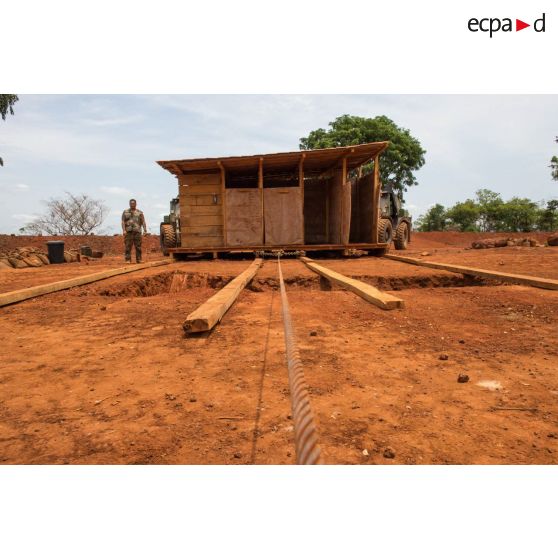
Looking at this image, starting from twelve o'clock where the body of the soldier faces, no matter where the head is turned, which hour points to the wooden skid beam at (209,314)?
The wooden skid beam is roughly at 12 o'clock from the soldier.

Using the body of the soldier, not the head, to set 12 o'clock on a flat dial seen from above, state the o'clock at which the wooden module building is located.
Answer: The wooden module building is roughly at 9 o'clock from the soldier.

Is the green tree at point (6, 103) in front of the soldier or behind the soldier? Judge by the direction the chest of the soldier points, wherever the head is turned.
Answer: behind

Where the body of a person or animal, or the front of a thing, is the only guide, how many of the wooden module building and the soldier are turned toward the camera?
2

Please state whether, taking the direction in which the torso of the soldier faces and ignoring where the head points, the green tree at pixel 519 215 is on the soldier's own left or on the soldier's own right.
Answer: on the soldier's own left

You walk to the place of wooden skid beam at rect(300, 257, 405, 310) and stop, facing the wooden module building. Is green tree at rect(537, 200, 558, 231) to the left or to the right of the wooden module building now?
right

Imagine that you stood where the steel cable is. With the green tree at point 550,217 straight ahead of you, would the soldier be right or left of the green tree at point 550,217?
left
